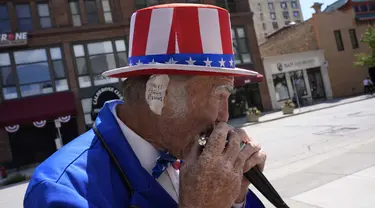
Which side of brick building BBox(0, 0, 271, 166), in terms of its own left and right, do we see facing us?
front

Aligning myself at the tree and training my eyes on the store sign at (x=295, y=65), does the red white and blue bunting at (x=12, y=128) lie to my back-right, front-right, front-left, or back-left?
front-left

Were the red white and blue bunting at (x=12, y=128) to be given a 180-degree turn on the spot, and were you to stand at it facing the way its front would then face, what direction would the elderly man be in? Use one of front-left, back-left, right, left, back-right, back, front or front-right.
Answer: back

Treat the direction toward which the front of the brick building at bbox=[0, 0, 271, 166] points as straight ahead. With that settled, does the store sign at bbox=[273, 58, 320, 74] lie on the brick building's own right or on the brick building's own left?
on the brick building's own left

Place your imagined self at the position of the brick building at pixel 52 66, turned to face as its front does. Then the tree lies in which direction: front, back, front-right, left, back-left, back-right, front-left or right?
left

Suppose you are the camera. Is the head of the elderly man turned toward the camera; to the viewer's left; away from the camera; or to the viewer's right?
to the viewer's right

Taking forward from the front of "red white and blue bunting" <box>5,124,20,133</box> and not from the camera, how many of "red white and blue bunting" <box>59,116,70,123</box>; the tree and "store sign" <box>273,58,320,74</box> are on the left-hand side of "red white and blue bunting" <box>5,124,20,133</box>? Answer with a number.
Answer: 3

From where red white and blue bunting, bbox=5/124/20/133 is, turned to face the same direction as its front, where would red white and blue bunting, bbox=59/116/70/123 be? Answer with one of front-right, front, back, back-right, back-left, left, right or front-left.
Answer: left

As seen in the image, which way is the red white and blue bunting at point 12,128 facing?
toward the camera
